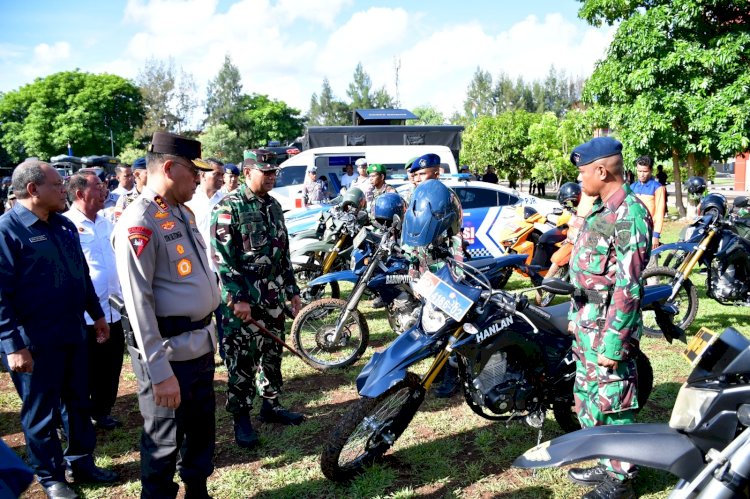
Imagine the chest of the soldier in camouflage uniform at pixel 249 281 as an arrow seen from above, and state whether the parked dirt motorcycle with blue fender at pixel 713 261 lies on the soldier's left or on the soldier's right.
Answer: on the soldier's left

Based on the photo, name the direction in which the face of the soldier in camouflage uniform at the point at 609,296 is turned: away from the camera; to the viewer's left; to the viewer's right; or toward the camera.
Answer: to the viewer's left

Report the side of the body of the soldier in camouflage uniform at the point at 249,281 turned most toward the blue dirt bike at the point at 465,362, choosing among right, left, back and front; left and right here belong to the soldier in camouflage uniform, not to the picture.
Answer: front

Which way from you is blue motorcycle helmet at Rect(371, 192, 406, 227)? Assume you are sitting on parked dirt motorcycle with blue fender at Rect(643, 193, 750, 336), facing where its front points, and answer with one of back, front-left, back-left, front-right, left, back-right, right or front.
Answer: front

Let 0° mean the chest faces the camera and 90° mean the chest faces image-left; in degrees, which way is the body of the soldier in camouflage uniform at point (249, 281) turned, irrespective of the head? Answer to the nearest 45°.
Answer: approximately 315°

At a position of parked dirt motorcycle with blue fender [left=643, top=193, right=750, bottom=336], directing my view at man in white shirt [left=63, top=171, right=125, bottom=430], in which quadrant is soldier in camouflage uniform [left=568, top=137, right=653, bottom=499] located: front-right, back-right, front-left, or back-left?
front-left

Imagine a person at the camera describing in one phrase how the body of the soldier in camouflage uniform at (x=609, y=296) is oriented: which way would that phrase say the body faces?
to the viewer's left

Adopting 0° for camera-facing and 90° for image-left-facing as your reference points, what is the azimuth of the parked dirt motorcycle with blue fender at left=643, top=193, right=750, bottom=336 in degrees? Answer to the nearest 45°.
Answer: approximately 45°

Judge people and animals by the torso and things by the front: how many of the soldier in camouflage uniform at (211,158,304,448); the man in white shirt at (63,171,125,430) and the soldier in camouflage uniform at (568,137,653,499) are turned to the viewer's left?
1

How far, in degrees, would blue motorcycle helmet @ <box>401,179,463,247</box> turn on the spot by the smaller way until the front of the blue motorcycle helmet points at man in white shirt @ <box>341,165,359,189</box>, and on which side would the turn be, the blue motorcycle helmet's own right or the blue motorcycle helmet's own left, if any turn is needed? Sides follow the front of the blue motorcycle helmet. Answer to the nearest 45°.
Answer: approximately 135° to the blue motorcycle helmet's own right

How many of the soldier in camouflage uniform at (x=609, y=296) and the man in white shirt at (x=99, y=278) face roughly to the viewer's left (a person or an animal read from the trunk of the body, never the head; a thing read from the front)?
1

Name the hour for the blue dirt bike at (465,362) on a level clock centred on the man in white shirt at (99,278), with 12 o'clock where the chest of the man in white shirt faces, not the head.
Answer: The blue dirt bike is roughly at 12 o'clock from the man in white shirt.

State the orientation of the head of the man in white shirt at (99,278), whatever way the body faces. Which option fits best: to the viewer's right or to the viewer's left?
to the viewer's right

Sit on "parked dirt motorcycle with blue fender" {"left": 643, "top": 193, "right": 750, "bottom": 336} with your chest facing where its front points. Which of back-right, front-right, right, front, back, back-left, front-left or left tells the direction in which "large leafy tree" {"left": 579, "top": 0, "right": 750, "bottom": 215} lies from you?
back-right

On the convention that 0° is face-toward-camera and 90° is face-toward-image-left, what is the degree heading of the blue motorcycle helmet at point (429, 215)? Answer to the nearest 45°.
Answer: approximately 45°

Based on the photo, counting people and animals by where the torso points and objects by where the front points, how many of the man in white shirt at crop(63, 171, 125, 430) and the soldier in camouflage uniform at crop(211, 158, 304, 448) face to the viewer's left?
0

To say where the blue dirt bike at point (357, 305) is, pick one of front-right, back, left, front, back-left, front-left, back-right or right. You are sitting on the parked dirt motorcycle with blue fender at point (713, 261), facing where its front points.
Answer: front

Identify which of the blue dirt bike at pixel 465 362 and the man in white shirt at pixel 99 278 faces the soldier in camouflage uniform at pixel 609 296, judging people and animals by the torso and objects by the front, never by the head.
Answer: the man in white shirt

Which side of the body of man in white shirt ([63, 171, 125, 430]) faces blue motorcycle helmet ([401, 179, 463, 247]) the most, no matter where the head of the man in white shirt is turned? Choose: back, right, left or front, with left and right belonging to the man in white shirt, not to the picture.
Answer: front
